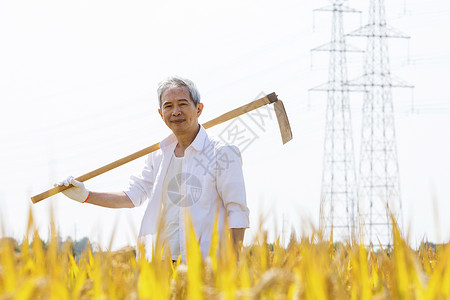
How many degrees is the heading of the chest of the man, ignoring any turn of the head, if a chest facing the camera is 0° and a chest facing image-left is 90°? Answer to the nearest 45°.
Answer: approximately 45°
